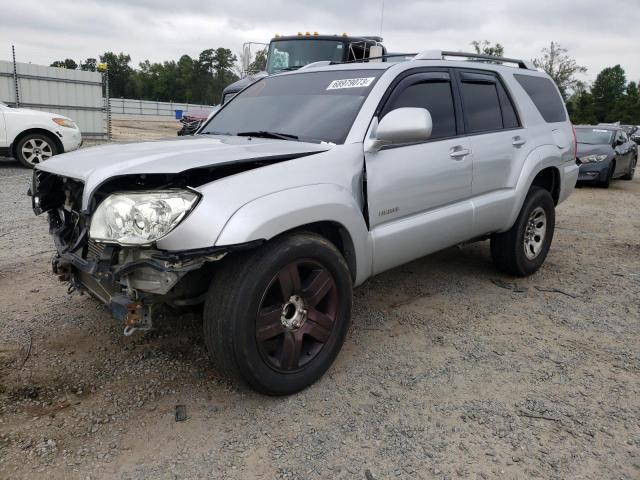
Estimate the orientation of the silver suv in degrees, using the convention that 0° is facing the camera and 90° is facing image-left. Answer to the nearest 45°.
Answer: approximately 45°

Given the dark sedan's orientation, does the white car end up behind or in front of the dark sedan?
in front

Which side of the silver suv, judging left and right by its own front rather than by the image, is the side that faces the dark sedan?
back

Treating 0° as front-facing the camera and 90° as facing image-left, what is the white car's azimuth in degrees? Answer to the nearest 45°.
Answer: approximately 270°

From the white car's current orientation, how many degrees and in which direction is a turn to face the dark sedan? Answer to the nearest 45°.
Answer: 0° — it already faces it

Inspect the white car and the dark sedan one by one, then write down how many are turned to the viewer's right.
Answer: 1

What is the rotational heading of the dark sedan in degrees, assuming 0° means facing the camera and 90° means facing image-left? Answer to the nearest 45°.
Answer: approximately 45°

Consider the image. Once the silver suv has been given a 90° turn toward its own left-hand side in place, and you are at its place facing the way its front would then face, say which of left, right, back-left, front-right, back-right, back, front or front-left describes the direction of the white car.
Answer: back

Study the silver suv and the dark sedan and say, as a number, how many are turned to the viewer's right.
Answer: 0
